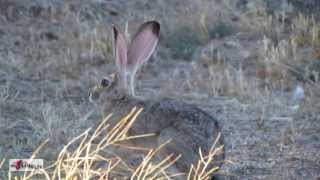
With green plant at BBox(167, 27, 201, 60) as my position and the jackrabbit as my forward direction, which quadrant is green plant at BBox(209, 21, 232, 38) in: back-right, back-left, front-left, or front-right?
back-left

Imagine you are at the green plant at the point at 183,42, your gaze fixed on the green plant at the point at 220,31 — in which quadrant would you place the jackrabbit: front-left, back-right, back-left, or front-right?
back-right

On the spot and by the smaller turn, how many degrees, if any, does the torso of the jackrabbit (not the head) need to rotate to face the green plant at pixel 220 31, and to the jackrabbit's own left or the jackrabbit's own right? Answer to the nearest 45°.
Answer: approximately 90° to the jackrabbit's own right

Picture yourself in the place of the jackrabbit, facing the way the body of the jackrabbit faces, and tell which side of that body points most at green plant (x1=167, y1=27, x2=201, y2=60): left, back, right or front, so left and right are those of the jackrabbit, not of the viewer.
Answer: right

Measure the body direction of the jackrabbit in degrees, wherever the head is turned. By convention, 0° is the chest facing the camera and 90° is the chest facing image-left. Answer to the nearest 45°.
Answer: approximately 90°
